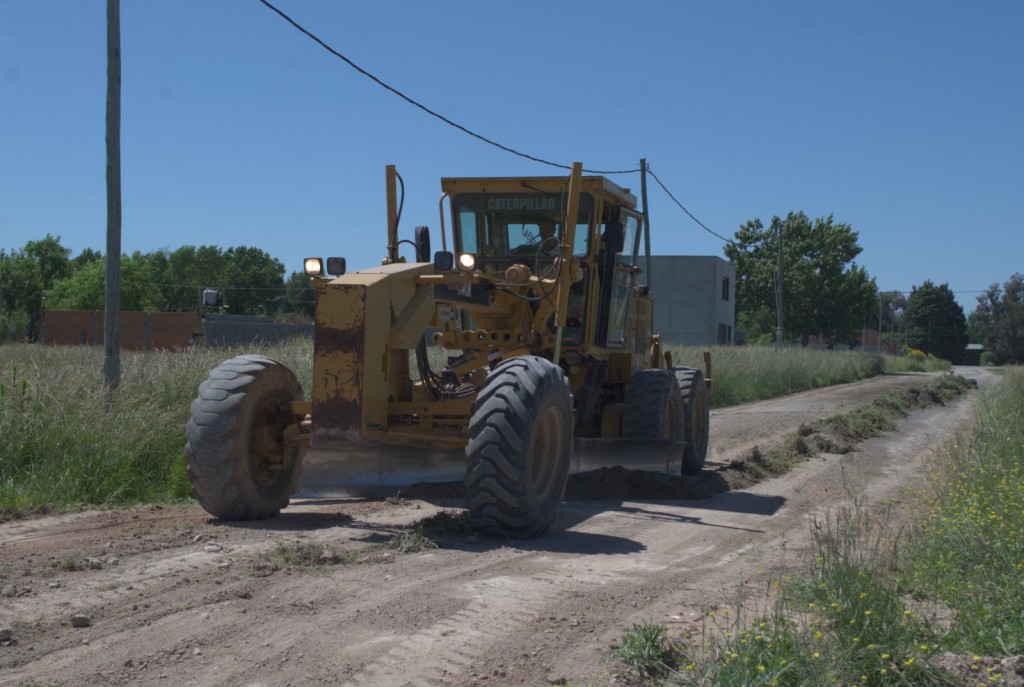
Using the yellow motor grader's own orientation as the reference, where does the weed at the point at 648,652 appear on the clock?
The weed is roughly at 10 o'clock from the yellow motor grader.

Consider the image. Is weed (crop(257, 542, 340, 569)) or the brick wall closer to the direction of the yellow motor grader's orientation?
the weed

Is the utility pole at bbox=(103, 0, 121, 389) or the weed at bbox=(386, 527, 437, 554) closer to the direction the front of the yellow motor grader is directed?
the weed

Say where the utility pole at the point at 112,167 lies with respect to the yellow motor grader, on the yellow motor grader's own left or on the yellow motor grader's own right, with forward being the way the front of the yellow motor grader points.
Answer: on the yellow motor grader's own right

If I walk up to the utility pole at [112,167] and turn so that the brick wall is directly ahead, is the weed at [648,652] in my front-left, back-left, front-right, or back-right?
back-right

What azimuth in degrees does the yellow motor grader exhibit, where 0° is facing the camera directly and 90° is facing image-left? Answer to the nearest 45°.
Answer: approximately 45°

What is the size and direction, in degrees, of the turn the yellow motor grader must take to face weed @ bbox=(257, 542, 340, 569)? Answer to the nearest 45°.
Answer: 0° — it already faces it

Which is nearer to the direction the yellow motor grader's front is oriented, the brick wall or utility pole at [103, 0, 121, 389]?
the utility pole

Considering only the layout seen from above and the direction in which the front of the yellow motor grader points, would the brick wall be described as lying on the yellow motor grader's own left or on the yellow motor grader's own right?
on the yellow motor grader's own right
